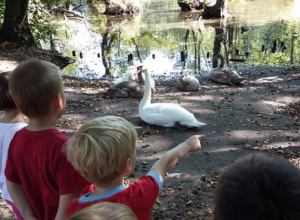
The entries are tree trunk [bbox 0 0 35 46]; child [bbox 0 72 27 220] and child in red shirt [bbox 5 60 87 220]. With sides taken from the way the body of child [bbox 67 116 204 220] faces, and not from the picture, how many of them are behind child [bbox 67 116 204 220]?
0

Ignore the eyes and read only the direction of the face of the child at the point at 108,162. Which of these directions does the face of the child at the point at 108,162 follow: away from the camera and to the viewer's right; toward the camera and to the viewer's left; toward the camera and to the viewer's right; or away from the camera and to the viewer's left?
away from the camera and to the viewer's right

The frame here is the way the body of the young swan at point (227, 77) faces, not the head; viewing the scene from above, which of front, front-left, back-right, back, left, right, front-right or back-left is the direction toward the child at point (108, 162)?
left

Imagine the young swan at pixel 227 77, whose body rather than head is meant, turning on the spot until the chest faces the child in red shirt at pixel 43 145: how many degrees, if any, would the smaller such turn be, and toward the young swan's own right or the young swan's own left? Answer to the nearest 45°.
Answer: approximately 90° to the young swan's own left

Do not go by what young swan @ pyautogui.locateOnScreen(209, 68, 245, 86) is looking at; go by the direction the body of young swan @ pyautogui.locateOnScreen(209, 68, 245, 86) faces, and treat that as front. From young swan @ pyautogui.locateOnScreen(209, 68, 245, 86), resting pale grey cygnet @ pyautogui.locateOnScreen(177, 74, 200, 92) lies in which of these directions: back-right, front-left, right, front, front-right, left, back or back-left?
front-left

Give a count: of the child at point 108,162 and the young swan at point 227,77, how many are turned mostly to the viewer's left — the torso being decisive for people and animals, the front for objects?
1

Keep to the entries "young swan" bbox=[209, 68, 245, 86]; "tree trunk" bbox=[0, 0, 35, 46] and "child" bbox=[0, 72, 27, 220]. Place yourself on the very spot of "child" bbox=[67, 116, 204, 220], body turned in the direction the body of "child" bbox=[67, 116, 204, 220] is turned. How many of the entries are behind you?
0

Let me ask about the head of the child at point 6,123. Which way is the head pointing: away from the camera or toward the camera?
away from the camera

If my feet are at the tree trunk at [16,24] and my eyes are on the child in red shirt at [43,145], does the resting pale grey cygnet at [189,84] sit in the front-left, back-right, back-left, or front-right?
front-left

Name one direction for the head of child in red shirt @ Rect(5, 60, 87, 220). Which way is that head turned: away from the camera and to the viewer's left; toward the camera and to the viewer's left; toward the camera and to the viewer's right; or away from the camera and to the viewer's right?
away from the camera and to the viewer's right

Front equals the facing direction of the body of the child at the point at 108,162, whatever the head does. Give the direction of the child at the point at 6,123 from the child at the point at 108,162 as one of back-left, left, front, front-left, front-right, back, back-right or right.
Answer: front-left

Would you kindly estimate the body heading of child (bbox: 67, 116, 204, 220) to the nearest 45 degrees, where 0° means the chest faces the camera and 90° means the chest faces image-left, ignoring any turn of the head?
approximately 180°

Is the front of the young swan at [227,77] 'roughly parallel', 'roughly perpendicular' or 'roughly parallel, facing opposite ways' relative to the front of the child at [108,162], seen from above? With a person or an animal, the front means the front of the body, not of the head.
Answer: roughly perpendicular

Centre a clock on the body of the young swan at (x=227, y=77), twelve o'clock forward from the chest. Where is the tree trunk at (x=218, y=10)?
The tree trunk is roughly at 3 o'clock from the young swan.

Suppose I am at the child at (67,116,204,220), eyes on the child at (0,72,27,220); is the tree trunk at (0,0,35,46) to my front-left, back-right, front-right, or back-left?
front-right

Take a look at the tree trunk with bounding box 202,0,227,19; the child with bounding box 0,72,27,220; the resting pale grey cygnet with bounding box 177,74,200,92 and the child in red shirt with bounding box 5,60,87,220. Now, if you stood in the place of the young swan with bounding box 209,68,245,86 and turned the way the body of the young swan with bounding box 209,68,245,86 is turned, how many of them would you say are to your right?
1

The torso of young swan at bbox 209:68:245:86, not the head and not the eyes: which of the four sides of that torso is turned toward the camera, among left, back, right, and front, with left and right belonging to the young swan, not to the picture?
left
